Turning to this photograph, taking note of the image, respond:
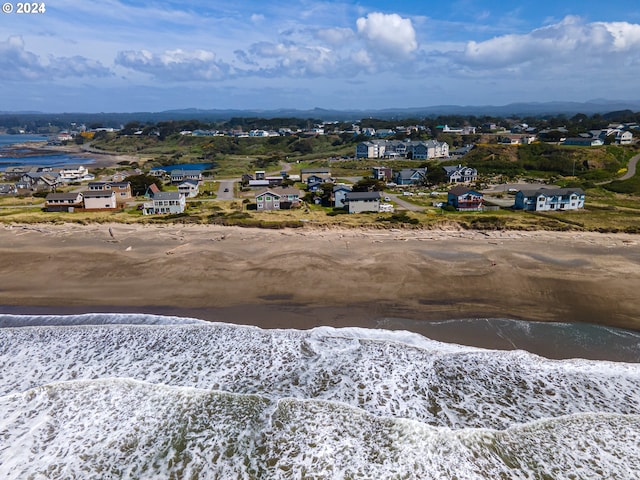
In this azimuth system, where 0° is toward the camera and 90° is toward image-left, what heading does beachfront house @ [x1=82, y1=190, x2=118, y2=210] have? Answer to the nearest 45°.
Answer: approximately 0°

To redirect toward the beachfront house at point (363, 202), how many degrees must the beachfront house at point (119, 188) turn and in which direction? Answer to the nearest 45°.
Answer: approximately 45° to its left

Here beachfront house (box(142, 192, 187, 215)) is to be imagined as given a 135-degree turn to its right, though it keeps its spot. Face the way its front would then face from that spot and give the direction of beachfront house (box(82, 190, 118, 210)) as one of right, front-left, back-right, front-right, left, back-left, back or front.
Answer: front

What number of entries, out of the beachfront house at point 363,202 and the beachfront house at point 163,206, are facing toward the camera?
2

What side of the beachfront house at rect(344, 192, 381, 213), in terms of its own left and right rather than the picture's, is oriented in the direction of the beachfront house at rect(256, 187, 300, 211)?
right

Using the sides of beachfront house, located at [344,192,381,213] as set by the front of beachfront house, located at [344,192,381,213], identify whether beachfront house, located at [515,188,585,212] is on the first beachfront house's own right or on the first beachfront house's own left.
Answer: on the first beachfront house's own left

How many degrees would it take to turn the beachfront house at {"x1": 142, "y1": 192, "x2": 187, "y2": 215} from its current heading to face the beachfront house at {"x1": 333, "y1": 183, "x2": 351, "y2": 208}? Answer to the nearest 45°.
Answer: approximately 90° to its left
